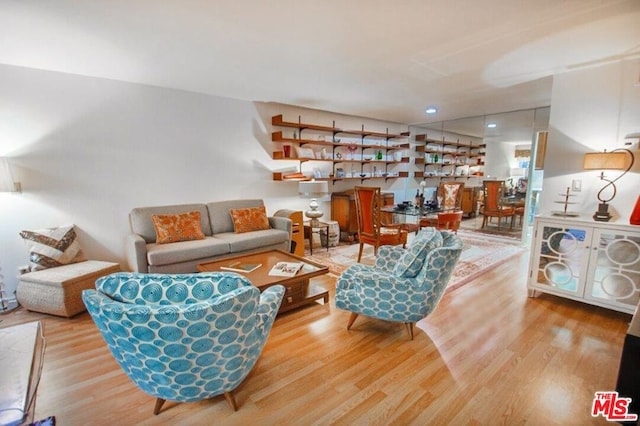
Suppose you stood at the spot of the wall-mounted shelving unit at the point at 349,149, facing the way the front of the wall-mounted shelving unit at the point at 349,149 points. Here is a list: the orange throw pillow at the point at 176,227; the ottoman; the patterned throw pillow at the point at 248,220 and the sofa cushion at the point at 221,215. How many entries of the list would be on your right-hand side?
4

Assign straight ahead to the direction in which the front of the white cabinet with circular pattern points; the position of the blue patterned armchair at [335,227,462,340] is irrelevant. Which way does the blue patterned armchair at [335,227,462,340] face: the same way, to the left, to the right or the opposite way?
to the right

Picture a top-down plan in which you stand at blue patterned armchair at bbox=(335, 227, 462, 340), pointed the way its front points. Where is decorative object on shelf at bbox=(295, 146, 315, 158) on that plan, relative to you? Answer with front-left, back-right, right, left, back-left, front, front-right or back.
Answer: front-right

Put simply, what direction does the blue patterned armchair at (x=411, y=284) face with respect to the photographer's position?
facing to the left of the viewer

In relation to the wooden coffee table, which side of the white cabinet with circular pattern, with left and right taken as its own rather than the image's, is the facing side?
front

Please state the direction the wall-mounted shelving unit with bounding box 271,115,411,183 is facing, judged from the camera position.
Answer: facing the viewer and to the right of the viewer

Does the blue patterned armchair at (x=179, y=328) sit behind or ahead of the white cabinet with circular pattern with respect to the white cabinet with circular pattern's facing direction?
ahead

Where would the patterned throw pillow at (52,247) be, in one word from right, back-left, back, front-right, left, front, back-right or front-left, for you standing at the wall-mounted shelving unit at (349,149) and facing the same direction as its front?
right

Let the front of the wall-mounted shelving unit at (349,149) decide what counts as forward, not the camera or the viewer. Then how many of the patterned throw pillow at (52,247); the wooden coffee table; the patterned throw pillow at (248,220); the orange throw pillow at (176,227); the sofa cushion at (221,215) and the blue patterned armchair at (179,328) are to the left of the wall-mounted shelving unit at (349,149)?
0

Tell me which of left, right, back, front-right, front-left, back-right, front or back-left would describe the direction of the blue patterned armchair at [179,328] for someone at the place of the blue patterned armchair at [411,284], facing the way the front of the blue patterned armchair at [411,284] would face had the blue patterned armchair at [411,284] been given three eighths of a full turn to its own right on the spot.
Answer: back

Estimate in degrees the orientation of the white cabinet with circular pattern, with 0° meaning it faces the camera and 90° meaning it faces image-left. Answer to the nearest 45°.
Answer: approximately 45°
